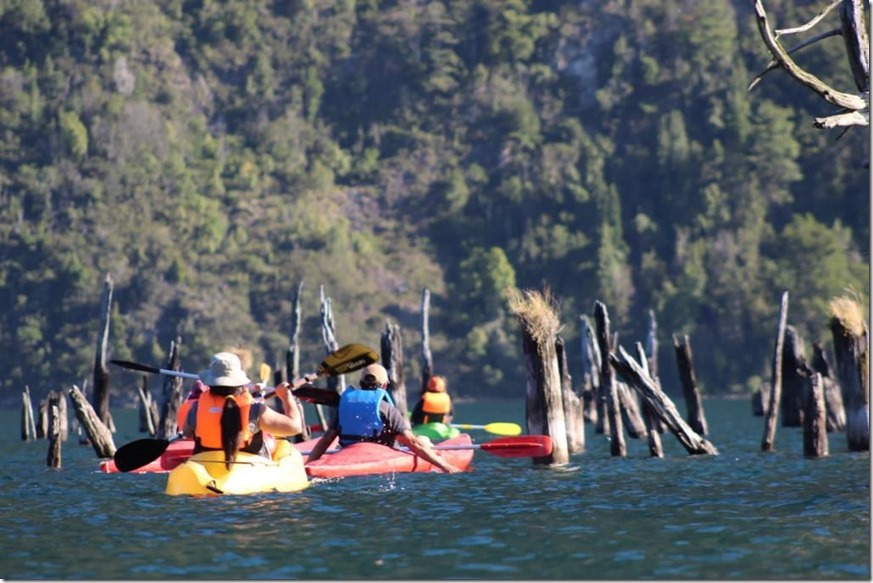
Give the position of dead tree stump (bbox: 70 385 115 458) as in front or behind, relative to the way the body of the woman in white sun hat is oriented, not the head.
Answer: in front

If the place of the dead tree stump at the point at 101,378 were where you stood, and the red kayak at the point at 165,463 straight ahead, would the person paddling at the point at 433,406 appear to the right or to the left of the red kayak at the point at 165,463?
left

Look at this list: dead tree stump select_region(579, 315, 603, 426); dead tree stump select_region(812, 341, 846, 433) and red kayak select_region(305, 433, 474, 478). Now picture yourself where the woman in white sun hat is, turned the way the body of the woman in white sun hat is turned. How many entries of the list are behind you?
0

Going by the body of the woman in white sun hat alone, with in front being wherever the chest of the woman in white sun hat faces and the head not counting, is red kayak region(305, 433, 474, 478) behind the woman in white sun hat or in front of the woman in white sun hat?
in front

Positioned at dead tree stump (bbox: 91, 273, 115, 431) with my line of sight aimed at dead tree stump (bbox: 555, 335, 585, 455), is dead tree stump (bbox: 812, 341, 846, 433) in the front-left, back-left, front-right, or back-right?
front-left

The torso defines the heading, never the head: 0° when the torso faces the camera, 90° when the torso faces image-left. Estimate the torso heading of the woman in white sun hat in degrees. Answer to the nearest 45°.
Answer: approximately 180°

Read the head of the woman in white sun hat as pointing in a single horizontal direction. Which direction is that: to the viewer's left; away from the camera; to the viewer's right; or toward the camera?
away from the camera

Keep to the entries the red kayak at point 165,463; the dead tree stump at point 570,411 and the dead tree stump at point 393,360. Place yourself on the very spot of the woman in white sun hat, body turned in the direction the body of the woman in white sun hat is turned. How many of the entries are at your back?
0

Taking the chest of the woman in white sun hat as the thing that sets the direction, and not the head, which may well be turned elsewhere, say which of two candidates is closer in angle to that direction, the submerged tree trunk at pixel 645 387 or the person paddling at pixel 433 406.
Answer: the person paddling

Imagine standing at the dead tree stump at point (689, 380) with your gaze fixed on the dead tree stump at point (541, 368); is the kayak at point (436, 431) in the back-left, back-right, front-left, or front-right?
front-right
